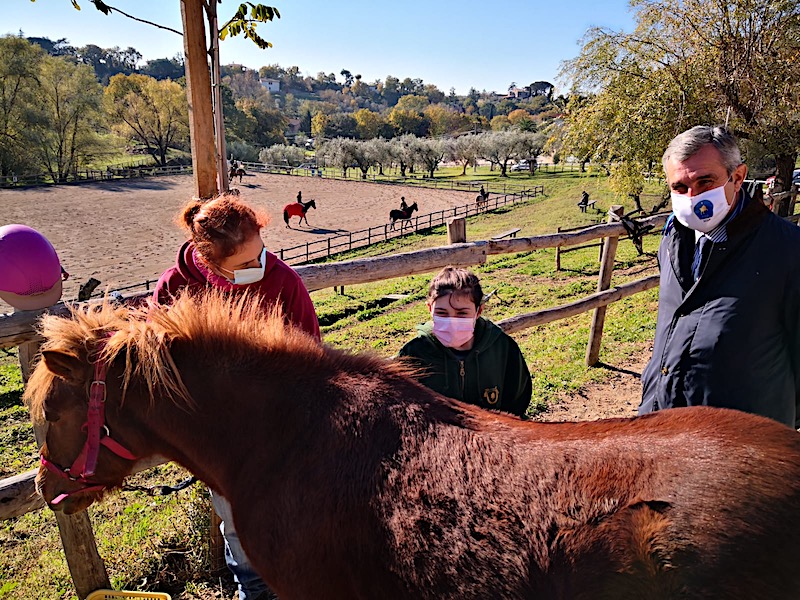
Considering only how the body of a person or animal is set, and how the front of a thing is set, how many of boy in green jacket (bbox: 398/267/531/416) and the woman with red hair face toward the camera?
2

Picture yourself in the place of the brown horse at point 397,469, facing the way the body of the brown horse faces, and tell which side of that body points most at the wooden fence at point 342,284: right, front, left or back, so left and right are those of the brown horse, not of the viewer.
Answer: right

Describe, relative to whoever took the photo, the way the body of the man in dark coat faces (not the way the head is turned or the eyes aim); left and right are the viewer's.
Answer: facing the viewer and to the left of the viewer

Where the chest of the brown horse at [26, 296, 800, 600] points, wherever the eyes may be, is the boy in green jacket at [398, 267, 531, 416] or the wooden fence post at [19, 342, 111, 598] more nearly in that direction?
the wooden fence post

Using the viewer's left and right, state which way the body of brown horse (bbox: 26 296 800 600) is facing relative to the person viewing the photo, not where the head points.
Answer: facing to the left of the viewer

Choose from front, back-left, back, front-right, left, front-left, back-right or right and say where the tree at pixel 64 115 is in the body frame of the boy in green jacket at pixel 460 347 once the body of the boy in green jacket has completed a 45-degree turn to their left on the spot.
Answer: back

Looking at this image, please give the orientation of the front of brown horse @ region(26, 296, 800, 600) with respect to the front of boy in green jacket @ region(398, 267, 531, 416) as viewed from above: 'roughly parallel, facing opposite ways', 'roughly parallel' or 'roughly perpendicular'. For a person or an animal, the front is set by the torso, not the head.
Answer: roughly perpendicular

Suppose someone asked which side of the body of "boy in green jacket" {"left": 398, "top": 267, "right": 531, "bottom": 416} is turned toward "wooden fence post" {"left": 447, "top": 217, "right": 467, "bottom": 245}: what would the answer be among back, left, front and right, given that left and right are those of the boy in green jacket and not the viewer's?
back

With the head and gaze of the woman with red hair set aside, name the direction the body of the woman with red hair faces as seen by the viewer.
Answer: toward the camera

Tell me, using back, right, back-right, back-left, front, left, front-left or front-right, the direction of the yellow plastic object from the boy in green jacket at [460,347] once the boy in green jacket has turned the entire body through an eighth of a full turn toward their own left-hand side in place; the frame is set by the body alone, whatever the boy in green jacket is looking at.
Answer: back-right

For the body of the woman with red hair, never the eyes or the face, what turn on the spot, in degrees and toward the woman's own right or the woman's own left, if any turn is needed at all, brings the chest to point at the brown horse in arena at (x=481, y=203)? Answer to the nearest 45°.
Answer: approximately 135° to the woman's own left

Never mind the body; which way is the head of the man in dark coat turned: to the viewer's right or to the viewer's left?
to the viewer's left

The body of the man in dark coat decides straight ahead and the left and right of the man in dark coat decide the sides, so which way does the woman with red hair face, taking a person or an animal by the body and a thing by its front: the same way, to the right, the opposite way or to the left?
to the left
